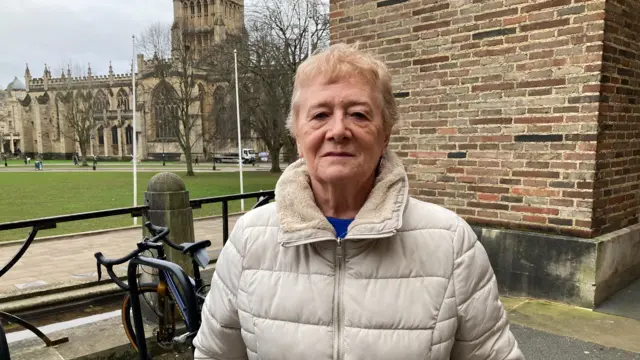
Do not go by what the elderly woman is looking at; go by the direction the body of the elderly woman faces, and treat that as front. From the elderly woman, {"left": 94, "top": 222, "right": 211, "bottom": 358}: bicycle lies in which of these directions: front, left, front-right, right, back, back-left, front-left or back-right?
back-right

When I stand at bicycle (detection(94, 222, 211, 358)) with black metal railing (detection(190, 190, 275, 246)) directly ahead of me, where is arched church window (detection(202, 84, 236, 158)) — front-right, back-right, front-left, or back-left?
front-left

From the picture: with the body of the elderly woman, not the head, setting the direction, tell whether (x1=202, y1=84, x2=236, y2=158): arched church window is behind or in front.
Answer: behind

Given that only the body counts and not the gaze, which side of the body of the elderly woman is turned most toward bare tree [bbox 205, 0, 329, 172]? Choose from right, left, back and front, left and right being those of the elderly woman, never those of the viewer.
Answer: back

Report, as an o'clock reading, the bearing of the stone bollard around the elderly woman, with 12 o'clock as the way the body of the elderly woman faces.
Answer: The stone bollard is roughly at 5 o'clock from the elderly woman.

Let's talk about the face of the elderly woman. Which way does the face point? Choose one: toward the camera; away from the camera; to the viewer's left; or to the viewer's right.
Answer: toward the camera

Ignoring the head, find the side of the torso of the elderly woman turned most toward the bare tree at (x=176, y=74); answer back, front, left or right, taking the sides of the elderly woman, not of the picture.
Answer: back

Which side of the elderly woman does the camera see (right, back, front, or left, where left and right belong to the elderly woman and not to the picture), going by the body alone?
front

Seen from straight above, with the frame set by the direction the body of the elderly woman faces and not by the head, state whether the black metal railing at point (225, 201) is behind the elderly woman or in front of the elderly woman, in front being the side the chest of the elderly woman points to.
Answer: behind
